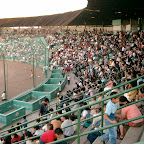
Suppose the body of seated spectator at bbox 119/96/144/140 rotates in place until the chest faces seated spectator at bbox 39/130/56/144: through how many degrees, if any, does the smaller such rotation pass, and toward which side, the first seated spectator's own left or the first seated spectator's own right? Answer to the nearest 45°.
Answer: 0° — they already face them

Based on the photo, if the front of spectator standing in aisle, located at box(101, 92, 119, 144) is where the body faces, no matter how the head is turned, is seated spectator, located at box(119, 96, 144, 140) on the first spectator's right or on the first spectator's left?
on the first spectator's left

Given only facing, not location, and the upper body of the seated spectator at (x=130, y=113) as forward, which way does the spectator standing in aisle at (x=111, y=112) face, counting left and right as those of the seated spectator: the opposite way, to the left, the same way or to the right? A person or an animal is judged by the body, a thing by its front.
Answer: the opposite way

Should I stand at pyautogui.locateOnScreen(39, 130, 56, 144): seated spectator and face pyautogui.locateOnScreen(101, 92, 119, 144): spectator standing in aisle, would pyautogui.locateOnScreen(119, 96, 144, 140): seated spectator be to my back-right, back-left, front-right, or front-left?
front-left

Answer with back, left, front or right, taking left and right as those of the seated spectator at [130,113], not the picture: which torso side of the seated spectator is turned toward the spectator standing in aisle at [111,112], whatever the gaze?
left
